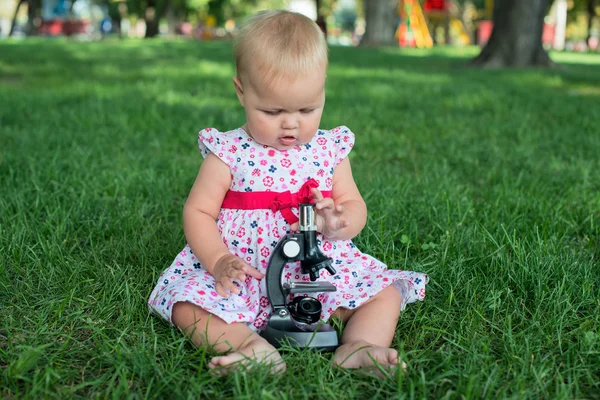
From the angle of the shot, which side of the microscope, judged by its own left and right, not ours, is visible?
right

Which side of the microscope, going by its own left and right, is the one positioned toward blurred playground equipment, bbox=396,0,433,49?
left

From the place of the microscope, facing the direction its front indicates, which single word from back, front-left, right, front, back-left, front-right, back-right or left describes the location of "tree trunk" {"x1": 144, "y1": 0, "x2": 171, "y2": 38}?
left
